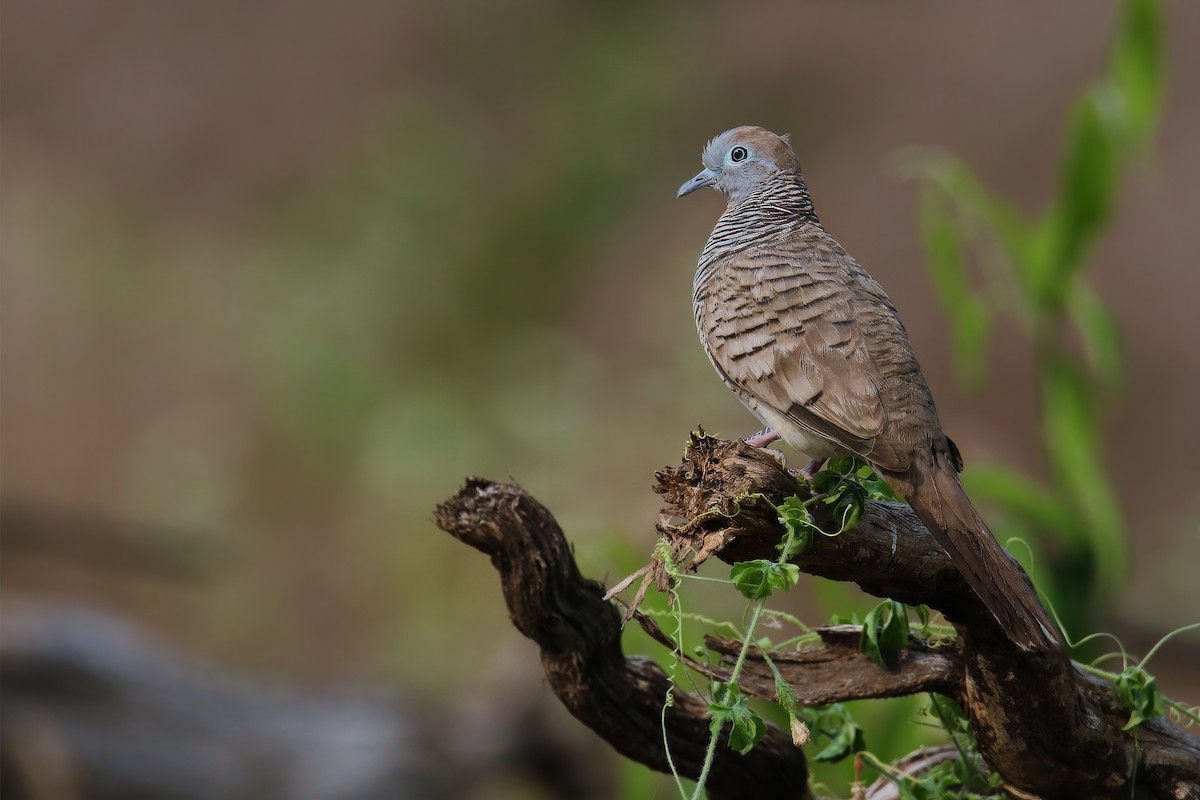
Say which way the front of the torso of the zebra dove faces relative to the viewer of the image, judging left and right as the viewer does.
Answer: facing away from the viewer and to the left of the viewer

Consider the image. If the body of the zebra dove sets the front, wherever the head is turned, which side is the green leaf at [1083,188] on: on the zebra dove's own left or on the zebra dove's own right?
on the zebra dove's own right
